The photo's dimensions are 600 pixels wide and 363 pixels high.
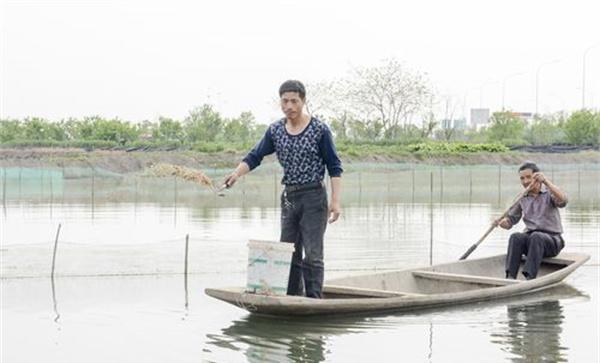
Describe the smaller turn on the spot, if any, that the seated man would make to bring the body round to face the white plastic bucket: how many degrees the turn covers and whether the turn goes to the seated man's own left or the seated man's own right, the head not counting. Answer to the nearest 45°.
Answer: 0° — they already face it

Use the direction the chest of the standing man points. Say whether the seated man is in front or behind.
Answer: behind

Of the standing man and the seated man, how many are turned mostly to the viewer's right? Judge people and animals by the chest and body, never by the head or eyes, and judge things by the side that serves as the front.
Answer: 0

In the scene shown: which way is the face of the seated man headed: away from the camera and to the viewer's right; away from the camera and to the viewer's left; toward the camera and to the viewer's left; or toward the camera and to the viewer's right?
toward the camera and to the viewer's left

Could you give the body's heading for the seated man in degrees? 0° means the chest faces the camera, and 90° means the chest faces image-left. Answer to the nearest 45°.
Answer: approximately 45°

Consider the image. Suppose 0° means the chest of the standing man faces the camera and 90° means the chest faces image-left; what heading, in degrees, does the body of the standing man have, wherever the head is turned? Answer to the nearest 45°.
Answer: approximately 45°
